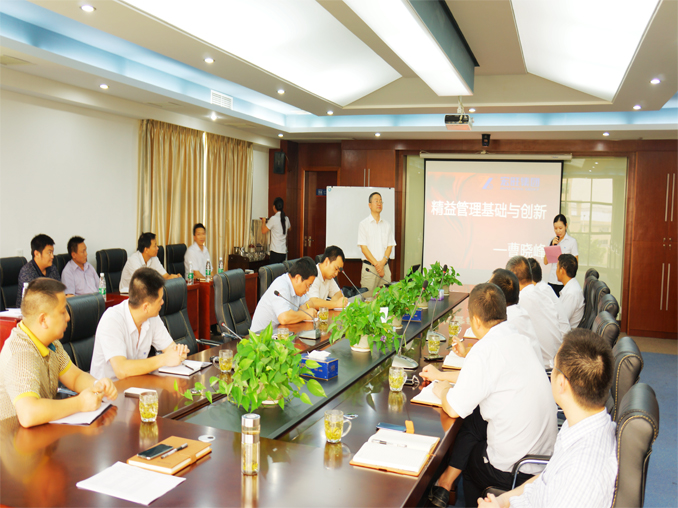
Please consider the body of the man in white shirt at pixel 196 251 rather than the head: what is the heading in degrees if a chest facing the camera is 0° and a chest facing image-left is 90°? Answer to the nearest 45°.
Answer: approximately 315°

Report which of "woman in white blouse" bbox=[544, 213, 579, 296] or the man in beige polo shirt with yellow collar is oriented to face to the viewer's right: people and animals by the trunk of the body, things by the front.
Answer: the man in beige polo shirt with yellow collar

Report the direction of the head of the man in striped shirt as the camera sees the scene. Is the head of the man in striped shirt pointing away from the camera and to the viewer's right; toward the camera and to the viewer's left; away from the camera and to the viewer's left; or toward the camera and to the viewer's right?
away from the camera and to the viewer's left

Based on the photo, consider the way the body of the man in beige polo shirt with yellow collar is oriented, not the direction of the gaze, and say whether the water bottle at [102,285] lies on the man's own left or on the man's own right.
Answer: on the man's own left

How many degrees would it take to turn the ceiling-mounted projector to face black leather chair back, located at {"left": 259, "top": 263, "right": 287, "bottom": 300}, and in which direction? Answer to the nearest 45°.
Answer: approximately 135° to its left

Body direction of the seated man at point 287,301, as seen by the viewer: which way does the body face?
to the viewer's right

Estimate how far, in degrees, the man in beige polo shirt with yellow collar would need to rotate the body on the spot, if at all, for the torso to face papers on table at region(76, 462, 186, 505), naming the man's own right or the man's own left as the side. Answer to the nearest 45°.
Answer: approximately 90° to the man's own right

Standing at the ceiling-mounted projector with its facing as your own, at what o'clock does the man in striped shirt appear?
The man in striped shirt is roughly at 6 o'clock from the ceiling-mounted projector.

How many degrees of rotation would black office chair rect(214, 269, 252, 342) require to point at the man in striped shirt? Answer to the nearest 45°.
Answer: approximately 45° to its right

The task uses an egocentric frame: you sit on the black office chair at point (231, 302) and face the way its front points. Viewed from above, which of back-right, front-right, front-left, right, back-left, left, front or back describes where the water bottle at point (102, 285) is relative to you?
back

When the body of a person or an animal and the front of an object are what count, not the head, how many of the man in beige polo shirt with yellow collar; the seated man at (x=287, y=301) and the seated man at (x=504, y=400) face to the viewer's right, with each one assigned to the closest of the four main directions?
2

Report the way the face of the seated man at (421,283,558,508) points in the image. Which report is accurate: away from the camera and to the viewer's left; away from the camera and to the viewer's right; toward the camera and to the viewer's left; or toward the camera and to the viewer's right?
away from the camera and to the viewer's left
